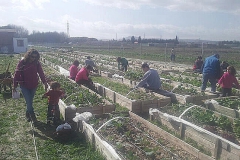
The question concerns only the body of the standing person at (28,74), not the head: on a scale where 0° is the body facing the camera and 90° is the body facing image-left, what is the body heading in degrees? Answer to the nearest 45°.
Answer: approximately 0°

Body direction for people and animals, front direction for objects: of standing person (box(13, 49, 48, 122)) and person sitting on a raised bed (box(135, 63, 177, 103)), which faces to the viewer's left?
the person sitting on a raised bed

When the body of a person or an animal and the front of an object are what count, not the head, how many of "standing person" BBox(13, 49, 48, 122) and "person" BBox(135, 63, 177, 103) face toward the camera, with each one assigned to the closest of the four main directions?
1

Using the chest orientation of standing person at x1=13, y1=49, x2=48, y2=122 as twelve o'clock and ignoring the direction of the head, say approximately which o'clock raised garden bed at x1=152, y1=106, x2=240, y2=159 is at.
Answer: The raised garden bed is roughly at 10 o'clock from the standing person.

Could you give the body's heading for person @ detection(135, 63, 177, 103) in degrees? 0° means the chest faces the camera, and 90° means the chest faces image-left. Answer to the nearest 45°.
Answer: approximately 90°

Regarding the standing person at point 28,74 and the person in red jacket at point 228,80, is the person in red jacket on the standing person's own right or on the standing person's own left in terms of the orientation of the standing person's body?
on the standing person's own left

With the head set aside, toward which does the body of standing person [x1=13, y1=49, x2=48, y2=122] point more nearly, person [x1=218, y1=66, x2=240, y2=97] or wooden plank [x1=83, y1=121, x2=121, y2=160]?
the wooden plank
